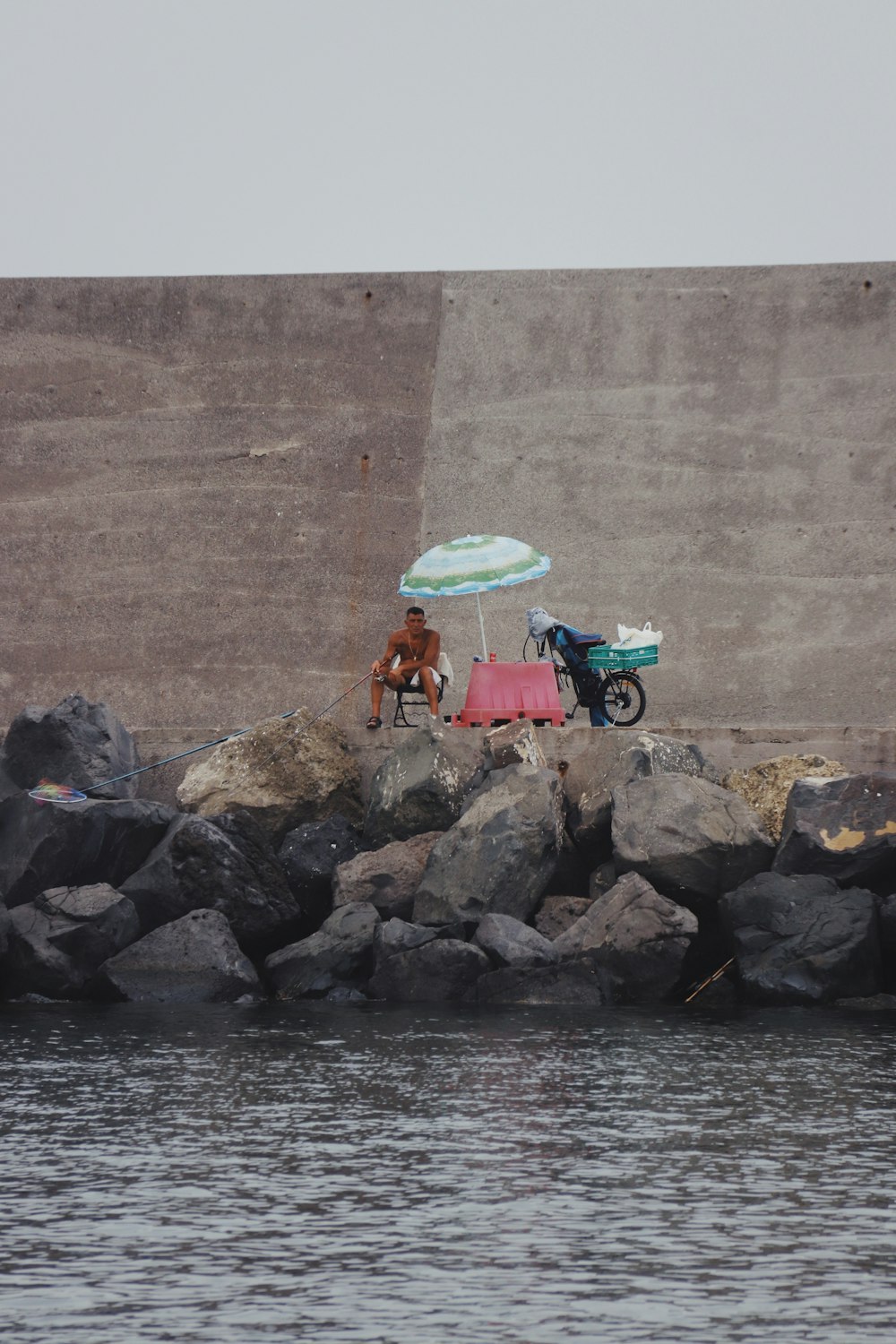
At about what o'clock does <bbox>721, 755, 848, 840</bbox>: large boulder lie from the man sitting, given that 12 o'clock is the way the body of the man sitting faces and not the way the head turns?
The large boulder is roughly at 10 o'clock from the man sitting.

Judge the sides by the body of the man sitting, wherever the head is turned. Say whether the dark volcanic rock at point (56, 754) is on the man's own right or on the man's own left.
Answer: on the man's own right

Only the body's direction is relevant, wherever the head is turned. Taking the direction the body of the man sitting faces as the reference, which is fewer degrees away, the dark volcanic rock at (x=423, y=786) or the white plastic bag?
the dark volcanic rock

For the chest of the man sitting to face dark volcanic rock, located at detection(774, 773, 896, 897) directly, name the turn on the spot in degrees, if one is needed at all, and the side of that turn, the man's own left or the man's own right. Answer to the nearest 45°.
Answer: approximately 45° to the man's own left

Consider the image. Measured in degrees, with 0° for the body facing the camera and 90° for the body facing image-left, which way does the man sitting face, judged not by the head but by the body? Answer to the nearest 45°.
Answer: approximately 0°

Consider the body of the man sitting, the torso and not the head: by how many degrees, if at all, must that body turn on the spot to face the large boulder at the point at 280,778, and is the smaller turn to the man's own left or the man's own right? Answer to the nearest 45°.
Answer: approximately 45° to the man's own right

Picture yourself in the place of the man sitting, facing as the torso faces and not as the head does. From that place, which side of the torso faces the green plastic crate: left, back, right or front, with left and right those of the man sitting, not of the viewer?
left

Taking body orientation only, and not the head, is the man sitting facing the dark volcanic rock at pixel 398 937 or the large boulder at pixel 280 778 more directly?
the dark volcanic rock

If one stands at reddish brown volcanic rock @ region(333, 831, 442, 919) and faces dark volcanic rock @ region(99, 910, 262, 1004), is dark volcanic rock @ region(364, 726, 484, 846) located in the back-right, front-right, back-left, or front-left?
back-right

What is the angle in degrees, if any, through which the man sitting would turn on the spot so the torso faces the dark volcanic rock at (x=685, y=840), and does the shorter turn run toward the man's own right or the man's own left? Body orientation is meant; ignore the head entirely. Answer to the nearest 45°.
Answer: approximately 45° to the man's own left
